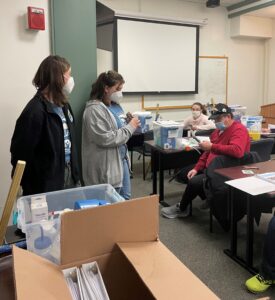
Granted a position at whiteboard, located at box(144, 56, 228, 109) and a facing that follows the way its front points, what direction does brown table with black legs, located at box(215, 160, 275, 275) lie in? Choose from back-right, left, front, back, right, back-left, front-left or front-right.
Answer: front

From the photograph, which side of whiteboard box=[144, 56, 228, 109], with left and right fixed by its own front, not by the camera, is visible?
front

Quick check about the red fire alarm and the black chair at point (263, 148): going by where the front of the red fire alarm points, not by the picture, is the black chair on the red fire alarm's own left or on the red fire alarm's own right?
on the red fire alarm's own left

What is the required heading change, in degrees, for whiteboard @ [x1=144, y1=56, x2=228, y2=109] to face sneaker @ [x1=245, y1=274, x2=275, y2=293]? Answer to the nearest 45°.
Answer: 0° — it already faces it

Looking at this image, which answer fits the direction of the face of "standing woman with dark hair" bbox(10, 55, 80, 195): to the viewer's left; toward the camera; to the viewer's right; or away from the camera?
to the viewer's right

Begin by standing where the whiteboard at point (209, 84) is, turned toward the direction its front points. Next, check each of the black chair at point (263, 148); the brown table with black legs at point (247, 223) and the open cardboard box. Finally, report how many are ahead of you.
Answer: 3

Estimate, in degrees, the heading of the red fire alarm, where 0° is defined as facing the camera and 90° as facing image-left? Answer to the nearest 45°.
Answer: approximately 315°

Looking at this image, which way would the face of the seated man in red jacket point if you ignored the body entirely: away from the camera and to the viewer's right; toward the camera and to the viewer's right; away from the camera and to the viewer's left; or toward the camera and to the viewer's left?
toward the camera and to the viewer's left
